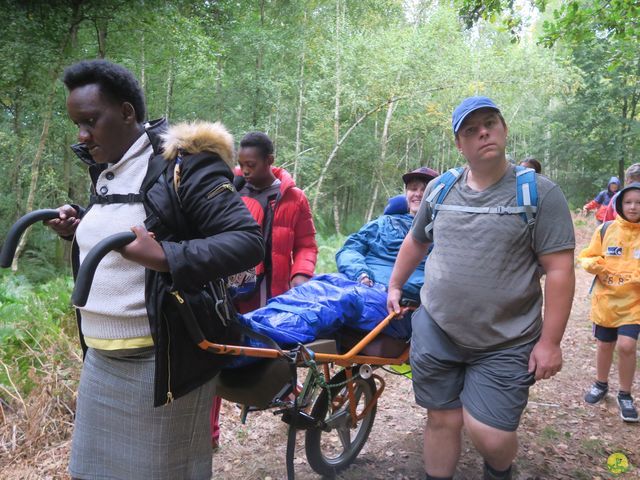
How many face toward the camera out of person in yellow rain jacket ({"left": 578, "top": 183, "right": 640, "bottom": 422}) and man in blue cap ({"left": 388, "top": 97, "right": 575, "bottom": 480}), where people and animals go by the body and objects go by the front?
2

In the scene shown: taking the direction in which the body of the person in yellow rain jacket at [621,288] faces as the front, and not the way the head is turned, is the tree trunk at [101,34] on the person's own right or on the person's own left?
on the person's own right

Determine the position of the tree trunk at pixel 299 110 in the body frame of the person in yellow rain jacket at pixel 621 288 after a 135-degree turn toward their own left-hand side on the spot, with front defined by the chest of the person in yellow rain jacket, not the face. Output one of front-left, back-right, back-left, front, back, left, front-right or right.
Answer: left

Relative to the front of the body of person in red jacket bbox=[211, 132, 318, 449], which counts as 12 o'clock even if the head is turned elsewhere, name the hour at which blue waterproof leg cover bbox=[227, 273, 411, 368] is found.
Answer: The blue waterproof leg cover is roughly at 10 o'clock from the person in red jacket.

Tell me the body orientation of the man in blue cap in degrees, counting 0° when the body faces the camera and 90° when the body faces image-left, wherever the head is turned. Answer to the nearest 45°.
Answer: approximately 0°

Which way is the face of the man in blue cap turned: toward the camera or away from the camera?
toward the camera

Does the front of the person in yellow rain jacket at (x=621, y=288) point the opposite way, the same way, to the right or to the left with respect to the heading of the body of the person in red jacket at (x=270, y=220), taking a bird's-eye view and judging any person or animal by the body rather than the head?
the same way

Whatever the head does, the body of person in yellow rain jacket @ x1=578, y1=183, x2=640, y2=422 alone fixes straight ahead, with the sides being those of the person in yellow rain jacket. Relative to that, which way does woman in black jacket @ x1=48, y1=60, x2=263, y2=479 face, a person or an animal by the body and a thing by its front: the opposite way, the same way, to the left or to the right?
the same way

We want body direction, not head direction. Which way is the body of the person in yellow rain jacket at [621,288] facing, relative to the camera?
toward the camera

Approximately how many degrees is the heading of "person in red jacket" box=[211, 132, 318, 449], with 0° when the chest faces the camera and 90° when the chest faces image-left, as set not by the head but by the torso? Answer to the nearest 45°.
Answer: approximately 45°

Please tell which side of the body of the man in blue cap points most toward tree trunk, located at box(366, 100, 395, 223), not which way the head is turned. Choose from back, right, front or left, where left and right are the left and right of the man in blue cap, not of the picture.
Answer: back

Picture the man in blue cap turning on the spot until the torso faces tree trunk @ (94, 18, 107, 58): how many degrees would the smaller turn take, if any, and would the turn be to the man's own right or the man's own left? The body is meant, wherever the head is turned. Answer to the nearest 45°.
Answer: approximately 135° to the man's own right

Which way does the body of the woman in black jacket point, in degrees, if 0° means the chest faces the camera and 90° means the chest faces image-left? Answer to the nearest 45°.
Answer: approximately 45°

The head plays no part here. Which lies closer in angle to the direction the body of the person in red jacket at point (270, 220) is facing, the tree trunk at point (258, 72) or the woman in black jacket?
the woman in black jacket
